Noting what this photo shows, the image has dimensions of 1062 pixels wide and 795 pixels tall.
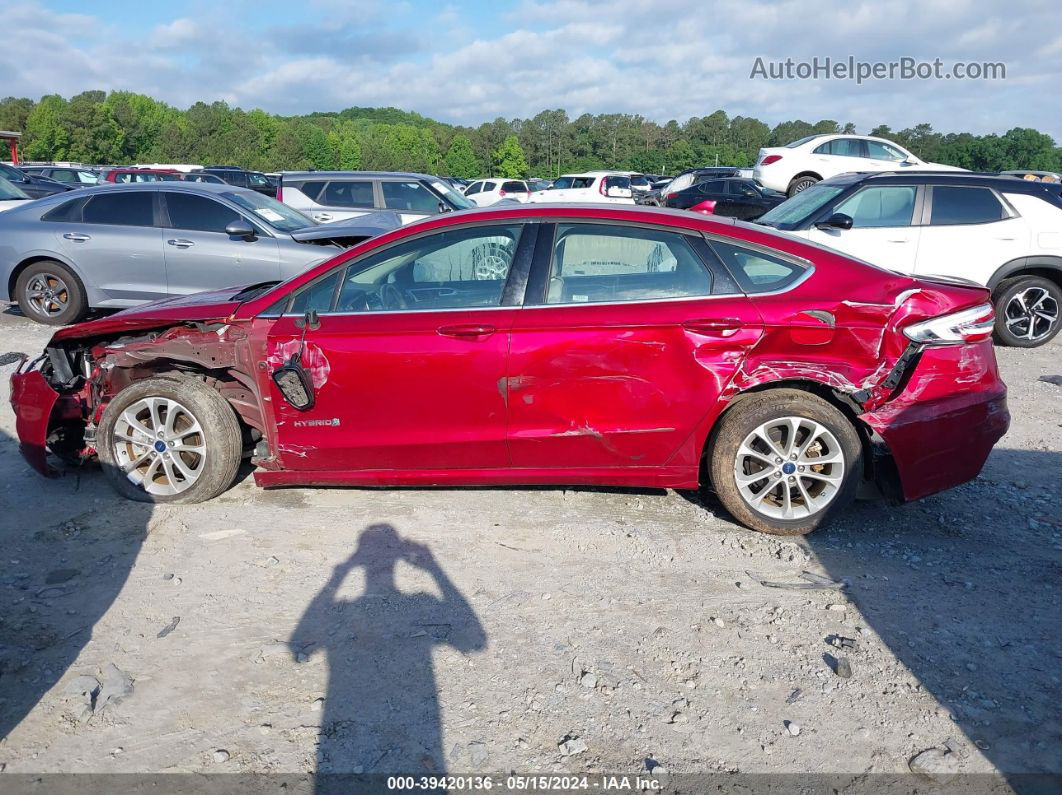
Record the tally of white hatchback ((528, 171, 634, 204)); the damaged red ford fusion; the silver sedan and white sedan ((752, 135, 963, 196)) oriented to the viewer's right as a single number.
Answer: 2

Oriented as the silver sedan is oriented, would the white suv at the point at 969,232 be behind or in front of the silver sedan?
in front

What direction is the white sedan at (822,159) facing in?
to the viewer's right

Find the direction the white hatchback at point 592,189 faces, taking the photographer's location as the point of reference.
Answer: facing away from the viewer and to the left of the viewer

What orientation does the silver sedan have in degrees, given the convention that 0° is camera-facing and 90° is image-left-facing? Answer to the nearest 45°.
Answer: approximately 270°

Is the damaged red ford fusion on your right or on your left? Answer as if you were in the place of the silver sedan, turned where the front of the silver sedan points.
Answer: on your right

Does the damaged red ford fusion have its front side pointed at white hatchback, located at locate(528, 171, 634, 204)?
no

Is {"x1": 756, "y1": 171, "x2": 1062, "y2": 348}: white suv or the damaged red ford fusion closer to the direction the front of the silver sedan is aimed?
the white suv

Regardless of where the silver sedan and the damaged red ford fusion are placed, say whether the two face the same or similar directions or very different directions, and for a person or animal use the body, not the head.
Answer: very different directions

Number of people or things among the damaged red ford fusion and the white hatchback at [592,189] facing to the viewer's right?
0

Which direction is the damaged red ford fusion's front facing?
to the viewer's left

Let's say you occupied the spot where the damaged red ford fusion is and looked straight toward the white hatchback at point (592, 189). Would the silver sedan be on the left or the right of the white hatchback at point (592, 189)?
left

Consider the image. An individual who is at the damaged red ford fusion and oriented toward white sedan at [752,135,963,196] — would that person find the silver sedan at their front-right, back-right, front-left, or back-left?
front-left

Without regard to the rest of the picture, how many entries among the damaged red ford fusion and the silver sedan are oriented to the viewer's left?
1

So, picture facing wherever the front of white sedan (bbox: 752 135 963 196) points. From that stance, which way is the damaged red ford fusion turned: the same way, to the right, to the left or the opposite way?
the opposite way
